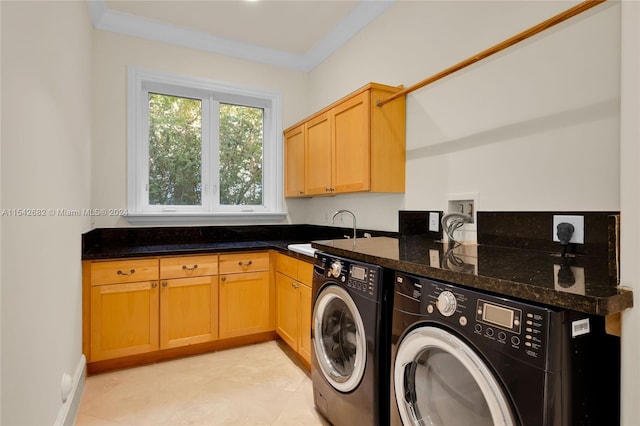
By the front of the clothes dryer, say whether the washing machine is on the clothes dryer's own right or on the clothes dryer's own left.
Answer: on the clothes dryer's own right

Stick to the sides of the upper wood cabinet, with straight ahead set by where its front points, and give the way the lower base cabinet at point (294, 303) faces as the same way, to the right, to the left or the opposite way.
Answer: the same way

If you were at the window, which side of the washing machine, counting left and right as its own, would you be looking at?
right

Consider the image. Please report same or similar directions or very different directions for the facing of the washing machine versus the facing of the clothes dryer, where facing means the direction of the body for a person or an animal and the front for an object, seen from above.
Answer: same or similar directions

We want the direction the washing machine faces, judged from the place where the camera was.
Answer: facing the viewer and to the left of the viewer

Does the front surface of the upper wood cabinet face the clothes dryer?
no

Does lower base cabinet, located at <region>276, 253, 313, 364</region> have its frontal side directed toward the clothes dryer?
no

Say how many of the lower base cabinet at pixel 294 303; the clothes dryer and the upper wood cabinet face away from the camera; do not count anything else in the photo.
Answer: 0

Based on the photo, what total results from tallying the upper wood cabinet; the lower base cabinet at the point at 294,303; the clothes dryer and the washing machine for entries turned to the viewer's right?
0

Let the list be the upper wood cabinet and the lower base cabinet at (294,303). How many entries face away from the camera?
0

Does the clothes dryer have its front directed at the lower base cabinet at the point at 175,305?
no
